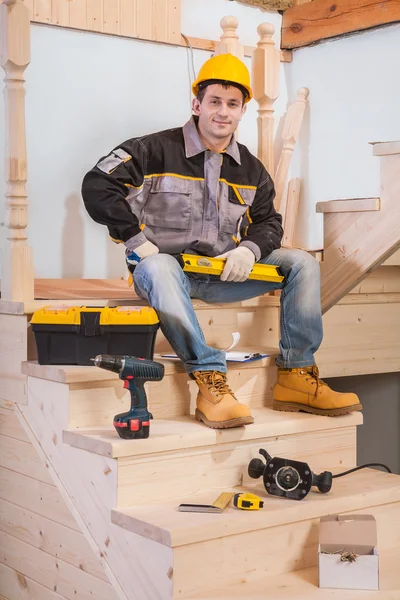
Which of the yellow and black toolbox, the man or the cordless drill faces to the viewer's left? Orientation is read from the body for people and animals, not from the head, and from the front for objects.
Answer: the cordless drill

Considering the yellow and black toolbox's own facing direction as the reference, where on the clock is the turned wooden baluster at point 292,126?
The turned wooden baluster is roughly at 7 o'clock from the yellow and black toolbox.

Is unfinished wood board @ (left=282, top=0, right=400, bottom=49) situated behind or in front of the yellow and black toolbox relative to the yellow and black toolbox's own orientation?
behind

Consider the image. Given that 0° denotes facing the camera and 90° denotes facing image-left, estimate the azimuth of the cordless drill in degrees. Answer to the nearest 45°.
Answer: approximately 90°

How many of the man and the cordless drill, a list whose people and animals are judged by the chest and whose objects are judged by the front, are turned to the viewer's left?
1

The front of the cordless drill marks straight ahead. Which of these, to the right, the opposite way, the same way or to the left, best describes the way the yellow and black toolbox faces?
to the left

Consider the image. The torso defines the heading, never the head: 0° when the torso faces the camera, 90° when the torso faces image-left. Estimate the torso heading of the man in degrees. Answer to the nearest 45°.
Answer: approximately 315°

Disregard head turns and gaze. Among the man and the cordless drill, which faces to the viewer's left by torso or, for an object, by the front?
the cordless drill
